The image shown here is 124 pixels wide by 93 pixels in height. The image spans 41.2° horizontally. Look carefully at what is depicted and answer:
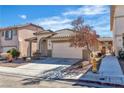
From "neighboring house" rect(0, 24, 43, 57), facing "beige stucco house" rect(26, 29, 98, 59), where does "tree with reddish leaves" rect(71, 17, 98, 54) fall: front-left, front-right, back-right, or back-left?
front-right

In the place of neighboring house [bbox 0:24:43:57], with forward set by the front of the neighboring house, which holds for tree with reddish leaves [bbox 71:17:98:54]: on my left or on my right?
on my left

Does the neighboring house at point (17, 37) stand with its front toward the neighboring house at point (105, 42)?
no

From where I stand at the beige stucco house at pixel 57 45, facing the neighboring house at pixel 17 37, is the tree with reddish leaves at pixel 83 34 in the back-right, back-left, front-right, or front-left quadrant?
back-left

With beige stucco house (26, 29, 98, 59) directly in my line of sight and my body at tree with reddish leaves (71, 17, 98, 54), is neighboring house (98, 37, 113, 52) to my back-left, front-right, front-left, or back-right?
front-right

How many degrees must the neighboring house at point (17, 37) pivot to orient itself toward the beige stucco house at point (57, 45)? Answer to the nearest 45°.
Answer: approximately 90° to its left
